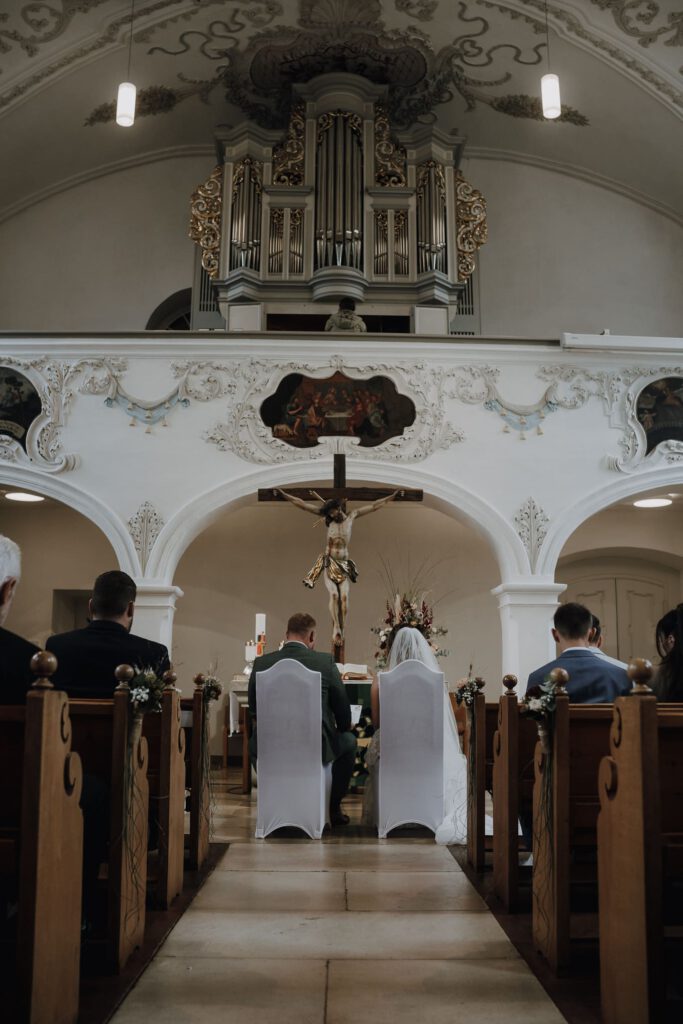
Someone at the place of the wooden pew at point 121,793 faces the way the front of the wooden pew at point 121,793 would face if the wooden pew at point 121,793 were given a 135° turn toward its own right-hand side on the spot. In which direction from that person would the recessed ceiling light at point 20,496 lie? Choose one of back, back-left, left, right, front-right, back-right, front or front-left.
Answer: back-left

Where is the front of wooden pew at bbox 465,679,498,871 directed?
away from the camera

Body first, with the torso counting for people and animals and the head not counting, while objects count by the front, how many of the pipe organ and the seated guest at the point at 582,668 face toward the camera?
1

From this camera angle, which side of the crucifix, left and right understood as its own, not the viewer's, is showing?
front

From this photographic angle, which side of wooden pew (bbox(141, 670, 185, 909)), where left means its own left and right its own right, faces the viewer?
back

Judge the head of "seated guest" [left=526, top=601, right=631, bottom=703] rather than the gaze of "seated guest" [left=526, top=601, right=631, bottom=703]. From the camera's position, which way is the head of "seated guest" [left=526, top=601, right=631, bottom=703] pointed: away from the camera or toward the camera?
away from the camera

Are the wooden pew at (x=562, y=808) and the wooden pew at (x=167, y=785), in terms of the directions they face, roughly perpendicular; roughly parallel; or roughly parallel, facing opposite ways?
roughly parallel

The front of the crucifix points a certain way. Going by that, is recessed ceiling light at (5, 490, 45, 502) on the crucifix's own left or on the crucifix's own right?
on the crucifix's own right

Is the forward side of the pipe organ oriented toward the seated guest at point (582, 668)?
yes

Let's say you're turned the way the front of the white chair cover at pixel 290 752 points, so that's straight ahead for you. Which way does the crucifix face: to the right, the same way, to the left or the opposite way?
the opposite way

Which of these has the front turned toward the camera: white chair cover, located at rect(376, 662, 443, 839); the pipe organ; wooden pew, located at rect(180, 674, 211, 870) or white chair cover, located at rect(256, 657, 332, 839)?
the pipe organ

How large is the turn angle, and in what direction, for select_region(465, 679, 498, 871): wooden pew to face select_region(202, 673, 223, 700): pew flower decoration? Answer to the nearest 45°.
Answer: approximately 90° to its left

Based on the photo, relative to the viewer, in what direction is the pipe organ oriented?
toward the camera

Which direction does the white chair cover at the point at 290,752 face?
away from the camera

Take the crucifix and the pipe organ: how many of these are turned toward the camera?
2

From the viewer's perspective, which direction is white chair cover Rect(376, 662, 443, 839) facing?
away from the camera

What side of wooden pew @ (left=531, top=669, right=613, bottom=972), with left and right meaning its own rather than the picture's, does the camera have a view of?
back

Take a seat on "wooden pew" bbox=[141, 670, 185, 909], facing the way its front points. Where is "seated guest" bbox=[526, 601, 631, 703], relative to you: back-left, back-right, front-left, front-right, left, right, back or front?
right

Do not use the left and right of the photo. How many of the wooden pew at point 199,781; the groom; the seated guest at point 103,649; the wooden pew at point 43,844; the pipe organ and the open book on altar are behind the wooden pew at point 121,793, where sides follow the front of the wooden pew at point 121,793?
1

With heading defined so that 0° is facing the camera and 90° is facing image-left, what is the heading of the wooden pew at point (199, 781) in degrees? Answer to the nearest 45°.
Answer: approximately 180°

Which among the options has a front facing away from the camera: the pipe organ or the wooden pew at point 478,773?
the wooden pew

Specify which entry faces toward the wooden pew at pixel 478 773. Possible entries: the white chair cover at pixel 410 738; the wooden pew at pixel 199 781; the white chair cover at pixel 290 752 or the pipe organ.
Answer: the pipe organ
